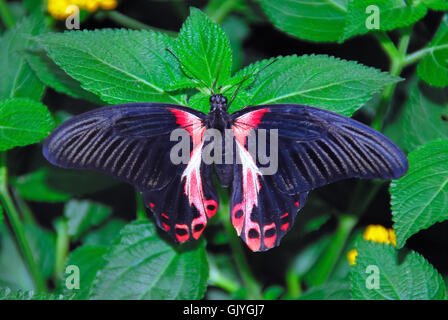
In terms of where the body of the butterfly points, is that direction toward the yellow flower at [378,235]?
no

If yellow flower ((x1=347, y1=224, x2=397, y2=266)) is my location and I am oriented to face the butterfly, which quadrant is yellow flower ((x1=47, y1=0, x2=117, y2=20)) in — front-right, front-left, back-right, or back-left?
front-right

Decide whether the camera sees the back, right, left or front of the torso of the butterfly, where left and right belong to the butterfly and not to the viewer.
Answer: back

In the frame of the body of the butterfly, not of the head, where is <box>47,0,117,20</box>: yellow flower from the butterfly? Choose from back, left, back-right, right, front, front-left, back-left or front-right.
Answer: front-left

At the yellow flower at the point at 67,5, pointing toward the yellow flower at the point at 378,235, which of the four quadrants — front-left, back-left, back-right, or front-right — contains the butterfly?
front-right
